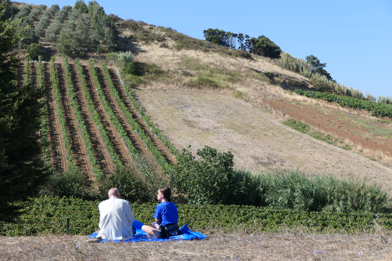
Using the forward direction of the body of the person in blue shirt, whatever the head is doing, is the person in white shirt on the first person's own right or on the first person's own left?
on the first person's own left

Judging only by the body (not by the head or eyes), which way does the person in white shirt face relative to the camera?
away from the camera

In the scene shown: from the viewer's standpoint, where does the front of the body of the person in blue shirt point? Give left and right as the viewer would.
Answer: facing away from the viewer and to the left of the viewer

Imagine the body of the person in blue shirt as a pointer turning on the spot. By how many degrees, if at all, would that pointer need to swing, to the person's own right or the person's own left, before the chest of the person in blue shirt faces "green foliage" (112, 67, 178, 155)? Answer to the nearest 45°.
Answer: approximately 45° to the person's own right

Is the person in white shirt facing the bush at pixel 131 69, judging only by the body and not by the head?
yes
